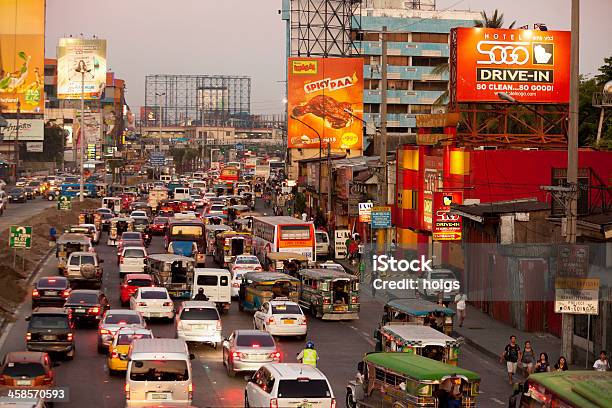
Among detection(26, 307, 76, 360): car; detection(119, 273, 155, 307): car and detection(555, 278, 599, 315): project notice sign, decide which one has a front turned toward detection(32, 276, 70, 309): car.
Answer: detection(26, 307, 76, 360): car

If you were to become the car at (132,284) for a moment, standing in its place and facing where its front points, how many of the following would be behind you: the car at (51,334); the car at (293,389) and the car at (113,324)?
3

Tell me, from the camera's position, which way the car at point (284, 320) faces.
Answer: facing away from the viewer and to the left of the viewer

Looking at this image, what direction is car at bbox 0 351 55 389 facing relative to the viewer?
away from the camera

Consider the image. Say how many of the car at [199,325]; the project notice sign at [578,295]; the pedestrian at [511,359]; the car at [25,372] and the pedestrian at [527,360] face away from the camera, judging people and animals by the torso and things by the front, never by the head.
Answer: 2

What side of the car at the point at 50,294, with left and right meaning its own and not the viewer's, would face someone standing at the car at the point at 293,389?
back

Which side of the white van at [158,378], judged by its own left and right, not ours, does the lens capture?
back

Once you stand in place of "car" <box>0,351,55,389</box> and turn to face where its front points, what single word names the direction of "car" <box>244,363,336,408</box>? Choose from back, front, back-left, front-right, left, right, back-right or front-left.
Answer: back-right

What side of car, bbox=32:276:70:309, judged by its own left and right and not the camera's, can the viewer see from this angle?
back

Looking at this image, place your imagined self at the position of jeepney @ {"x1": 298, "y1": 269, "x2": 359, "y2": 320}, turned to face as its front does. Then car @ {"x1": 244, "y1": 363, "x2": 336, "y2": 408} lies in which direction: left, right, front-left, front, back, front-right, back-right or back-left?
back-left

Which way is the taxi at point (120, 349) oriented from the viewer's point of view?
away from the camera
